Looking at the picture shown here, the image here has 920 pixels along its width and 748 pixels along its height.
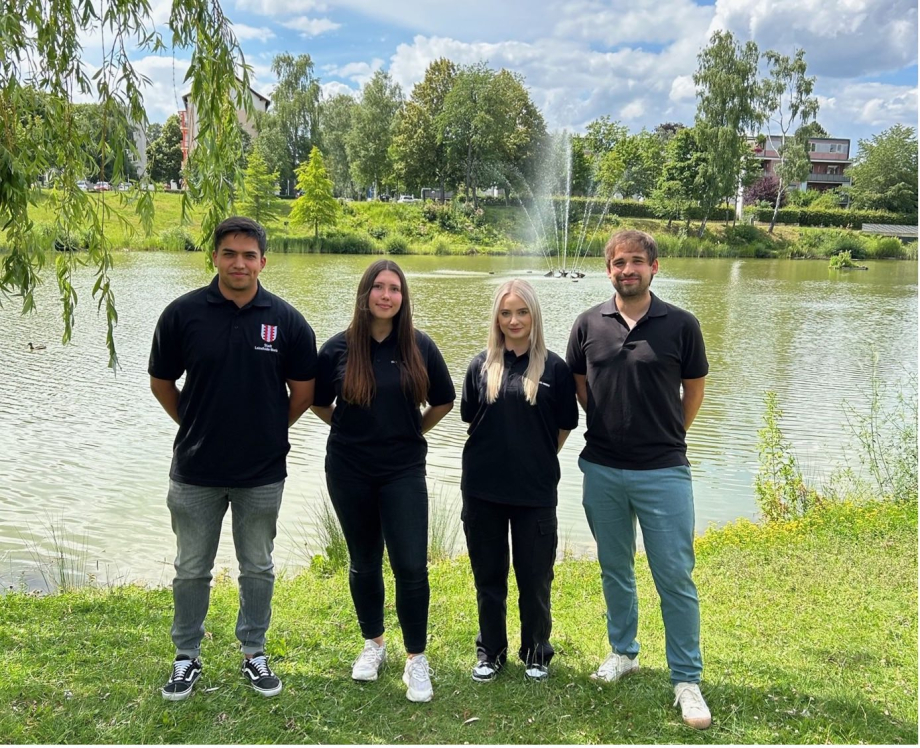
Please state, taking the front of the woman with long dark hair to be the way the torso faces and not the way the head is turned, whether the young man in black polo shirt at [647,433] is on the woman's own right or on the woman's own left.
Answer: on the woman's own left

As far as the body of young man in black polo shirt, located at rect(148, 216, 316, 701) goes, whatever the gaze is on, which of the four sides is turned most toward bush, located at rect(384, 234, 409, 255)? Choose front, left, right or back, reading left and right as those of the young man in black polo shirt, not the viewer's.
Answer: back

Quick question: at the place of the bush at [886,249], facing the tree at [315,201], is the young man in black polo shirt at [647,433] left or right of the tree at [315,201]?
left

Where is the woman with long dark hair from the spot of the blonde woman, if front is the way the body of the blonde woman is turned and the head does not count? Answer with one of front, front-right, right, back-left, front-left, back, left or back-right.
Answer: right

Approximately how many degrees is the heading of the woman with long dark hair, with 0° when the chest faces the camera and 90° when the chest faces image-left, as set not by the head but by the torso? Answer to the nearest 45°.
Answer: approximately 0°

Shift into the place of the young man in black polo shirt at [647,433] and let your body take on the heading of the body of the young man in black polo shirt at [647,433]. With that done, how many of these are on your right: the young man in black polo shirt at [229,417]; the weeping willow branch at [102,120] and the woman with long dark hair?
3

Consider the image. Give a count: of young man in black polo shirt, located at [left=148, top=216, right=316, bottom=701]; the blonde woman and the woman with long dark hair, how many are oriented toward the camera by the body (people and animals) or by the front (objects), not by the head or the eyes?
3
